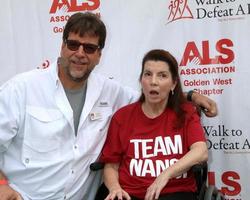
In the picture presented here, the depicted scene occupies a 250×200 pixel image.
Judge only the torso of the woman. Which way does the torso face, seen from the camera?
toward the camera

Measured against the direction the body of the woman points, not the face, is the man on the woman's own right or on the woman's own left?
on the woman's own right
